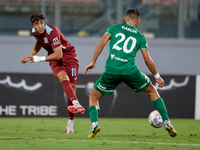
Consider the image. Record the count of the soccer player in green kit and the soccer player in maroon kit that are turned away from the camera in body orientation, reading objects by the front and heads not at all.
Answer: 1

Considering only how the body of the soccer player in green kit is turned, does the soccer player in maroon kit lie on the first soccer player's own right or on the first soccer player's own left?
on the first soccer player's own left

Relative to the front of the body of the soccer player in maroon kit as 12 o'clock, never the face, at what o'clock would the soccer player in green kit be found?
The soccer player in green kit is roughly at 9 o'clock from the soccer player in maroon kit.

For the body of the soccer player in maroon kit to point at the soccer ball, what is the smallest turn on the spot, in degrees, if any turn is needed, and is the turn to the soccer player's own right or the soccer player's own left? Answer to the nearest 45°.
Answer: approximately 90° to the soccer player's own left

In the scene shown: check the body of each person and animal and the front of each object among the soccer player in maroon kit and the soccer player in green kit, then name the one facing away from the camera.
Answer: the soccer player in green kit

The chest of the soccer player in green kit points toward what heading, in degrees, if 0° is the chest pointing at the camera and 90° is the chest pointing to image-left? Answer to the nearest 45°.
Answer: approximately 180°
